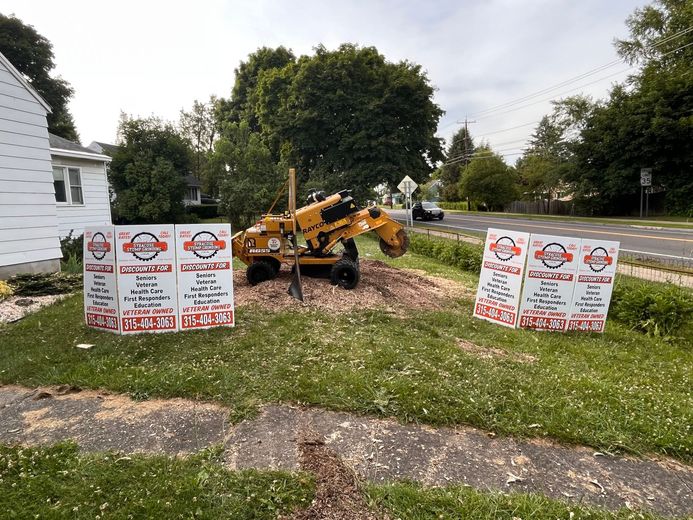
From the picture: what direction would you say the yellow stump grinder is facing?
to the viewer's right

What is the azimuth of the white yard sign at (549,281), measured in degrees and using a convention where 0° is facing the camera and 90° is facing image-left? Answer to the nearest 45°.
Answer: approximately 0°

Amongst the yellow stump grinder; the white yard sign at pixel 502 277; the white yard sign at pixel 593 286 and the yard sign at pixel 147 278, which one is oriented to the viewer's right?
the yellow stump grinder

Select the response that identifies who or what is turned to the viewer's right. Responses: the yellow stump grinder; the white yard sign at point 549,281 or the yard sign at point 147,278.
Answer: the yellow stump grinder

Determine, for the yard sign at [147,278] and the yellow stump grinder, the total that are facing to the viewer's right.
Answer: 1

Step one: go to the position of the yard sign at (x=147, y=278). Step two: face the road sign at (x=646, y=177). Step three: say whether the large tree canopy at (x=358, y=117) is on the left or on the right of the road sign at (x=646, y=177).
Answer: left

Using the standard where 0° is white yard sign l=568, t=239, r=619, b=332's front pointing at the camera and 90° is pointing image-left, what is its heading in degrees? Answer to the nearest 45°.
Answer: approximately 0°

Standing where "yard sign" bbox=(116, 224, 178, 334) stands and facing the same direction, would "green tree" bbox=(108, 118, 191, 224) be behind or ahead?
behind

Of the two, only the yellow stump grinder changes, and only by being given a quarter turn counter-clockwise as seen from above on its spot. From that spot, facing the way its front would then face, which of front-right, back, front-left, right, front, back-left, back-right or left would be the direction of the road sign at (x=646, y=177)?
front-right

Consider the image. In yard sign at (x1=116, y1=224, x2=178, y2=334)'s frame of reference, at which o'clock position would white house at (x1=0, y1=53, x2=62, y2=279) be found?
The white house is roughly at 5 o'clock from the yard sign.

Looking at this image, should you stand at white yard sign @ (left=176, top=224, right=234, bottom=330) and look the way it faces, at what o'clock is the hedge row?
The hedge row is roughly at 8 o'clock from the white yard sign.

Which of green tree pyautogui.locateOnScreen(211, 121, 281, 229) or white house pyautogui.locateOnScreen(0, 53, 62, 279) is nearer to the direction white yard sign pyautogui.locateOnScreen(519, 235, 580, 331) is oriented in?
the white house
